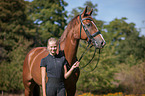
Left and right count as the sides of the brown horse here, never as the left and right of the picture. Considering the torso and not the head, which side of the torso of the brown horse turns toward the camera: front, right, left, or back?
right

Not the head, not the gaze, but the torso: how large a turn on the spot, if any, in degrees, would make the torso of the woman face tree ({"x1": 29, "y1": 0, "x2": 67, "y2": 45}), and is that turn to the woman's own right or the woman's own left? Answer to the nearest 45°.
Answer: approximately 180°

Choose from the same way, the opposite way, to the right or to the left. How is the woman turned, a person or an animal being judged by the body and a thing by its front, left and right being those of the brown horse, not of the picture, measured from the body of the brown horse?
to the right

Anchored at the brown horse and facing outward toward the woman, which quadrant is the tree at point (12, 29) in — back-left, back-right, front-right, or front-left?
back-right

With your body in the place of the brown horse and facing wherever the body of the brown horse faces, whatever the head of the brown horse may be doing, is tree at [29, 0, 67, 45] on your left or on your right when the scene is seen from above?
on your left

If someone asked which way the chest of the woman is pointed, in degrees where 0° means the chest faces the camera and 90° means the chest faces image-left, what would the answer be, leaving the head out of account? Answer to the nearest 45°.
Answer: approximately 0°

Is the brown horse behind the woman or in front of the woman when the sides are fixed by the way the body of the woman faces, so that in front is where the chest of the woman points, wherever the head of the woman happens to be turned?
behind

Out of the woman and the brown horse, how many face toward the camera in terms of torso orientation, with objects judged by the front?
1

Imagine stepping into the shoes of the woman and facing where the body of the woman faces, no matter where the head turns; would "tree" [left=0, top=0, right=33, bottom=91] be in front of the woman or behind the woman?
behind
